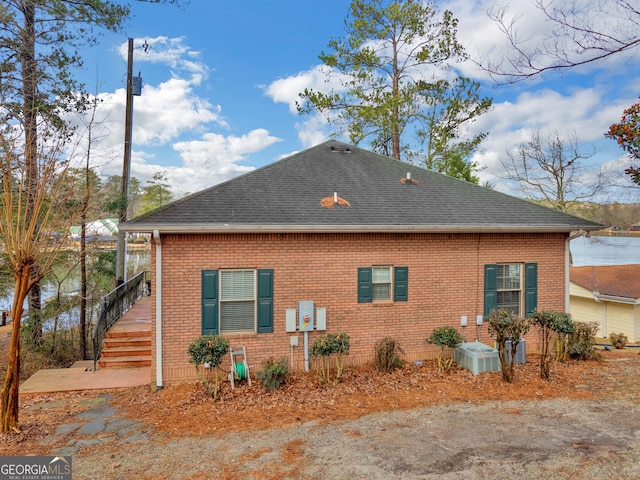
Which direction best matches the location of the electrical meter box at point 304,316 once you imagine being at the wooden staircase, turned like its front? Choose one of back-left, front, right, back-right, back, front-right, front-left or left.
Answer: front-left

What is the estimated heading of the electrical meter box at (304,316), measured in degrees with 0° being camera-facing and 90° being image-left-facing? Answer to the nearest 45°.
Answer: approximately 0°

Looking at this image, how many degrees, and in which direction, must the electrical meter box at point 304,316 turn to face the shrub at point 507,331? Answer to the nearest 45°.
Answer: approximately 90° to its left

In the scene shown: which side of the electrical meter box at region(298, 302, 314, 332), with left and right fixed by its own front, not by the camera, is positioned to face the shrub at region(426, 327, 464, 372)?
left

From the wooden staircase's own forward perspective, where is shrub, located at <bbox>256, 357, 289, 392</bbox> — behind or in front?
in front

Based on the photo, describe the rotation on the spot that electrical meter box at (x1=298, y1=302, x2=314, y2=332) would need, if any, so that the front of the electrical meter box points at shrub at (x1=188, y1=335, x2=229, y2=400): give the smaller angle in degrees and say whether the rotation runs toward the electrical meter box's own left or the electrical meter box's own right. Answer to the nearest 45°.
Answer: approximately 45° to the electrical meter box's own right

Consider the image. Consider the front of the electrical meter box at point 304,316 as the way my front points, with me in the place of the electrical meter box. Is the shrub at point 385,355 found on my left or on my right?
on my left

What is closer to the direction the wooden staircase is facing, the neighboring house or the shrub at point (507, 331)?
the shrub

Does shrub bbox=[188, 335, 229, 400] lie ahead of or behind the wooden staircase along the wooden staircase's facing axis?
ahead

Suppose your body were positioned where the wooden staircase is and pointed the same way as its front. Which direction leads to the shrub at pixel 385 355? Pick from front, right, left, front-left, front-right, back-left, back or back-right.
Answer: front-left
